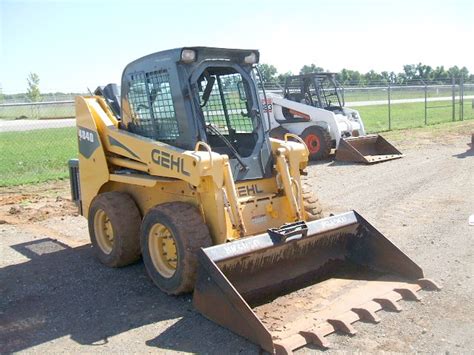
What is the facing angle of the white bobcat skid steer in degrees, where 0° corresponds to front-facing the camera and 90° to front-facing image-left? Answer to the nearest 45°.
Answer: approximately 315°

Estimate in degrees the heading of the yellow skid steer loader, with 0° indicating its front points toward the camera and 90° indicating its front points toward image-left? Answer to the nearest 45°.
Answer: approximately 315°
